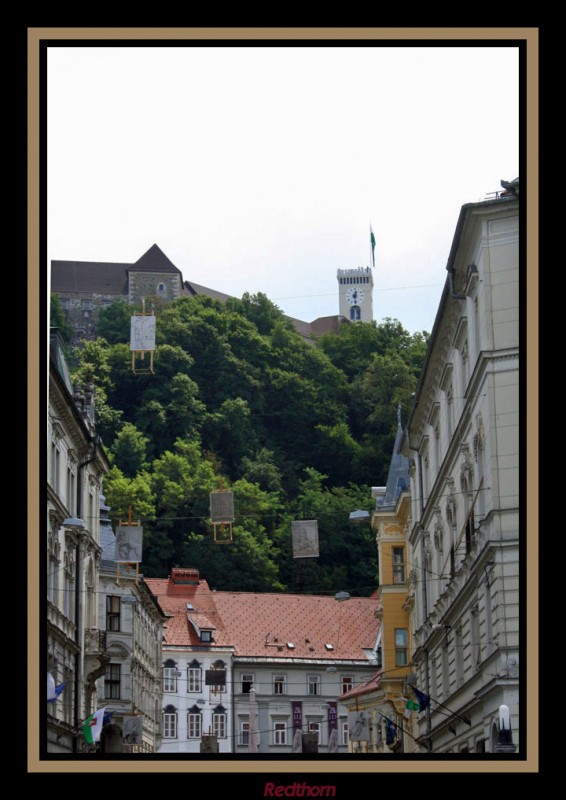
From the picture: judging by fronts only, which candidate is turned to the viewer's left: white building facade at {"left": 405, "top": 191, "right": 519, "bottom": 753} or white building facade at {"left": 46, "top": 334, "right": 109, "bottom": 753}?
white building facade at {"left": 405, "top": 191, "right": 519, "bottom": 753}

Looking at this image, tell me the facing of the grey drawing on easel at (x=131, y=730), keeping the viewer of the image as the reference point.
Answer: facing the viewer

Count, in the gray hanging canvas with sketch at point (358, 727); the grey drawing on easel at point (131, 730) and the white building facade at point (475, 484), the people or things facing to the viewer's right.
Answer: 0

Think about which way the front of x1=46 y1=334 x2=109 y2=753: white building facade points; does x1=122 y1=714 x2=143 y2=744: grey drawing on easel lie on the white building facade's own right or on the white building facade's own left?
on the white building facade's own left

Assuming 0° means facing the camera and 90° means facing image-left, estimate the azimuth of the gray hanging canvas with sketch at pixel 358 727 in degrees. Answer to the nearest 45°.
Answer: approximately 0°

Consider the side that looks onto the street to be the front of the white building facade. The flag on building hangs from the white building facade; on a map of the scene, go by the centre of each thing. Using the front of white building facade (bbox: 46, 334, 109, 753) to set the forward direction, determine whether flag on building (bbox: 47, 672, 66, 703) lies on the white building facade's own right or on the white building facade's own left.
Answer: on the white building facade's own right

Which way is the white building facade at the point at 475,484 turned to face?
to the viewer's left

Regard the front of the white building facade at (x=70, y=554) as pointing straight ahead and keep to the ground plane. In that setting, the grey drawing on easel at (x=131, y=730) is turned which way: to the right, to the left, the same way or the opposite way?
to the right

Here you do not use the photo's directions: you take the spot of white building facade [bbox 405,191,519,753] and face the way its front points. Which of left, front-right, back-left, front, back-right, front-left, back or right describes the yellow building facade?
right

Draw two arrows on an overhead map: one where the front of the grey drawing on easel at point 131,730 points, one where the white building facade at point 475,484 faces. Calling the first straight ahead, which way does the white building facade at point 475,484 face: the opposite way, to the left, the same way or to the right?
to the right

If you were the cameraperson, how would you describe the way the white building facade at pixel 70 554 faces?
facing to the right of the viewer
